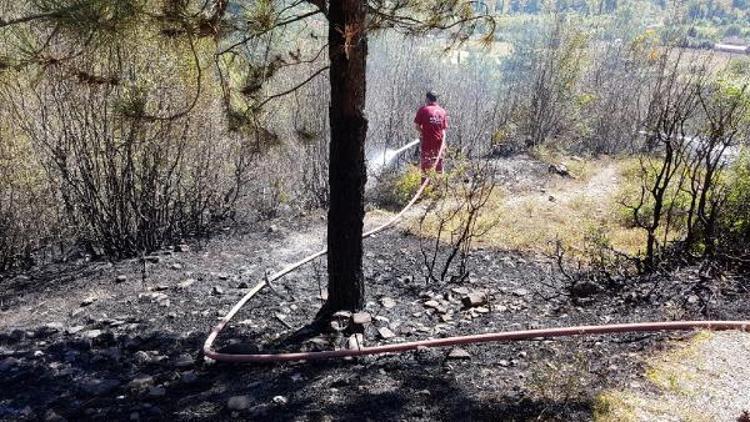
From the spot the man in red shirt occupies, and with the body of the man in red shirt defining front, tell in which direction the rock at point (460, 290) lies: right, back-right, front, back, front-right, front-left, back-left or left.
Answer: back-left

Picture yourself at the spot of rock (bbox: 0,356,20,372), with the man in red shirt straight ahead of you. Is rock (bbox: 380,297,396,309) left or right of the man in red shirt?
right

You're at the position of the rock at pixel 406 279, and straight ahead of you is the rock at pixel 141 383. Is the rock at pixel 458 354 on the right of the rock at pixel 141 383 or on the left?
left

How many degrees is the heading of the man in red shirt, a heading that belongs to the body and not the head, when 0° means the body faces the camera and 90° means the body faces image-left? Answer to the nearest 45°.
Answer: approximately 135°

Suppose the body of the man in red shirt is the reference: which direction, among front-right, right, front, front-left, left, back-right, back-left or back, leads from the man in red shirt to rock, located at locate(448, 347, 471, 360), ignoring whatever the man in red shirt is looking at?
back-left

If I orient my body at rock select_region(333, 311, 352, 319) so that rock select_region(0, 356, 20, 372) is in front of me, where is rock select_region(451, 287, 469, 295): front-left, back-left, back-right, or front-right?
back-right

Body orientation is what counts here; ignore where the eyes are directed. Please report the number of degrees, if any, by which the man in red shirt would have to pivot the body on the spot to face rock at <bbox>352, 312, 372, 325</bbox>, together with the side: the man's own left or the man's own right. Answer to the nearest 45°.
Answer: approximately 135° to the man's own left

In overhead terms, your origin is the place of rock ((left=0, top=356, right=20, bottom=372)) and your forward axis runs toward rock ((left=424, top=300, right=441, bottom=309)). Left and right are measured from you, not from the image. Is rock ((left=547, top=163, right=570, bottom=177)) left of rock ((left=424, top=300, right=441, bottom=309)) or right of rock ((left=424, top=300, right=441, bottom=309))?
left

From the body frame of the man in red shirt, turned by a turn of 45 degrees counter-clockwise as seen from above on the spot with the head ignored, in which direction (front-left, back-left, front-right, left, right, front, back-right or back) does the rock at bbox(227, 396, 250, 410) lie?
left

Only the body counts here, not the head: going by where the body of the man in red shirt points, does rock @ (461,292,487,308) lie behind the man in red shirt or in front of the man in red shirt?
behind

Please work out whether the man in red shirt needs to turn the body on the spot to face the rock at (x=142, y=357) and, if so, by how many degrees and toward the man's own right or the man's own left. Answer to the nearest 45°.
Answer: approximately 135° to the man's own left
